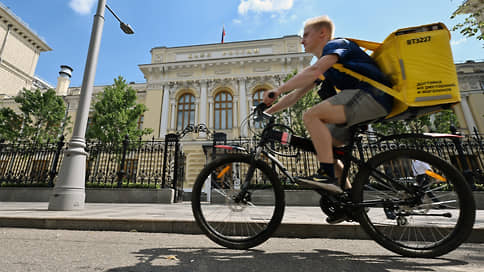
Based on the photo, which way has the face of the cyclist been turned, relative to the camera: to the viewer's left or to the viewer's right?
to the viewer's left

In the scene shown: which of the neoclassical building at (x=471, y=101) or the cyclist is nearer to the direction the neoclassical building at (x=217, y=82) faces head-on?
the cyclist

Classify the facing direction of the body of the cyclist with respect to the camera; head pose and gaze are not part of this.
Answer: to the viewer's left

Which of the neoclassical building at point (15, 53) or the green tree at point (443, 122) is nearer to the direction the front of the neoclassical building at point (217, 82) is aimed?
the green tree

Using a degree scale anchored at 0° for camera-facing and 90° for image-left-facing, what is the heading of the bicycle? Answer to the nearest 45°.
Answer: approximately 90°

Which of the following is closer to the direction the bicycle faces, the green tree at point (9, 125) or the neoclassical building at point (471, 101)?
the green tree

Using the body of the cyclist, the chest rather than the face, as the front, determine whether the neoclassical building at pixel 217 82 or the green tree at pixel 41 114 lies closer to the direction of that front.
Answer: the green tree

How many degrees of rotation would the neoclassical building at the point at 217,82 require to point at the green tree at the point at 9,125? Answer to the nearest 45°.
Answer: approximately 90° to its right
